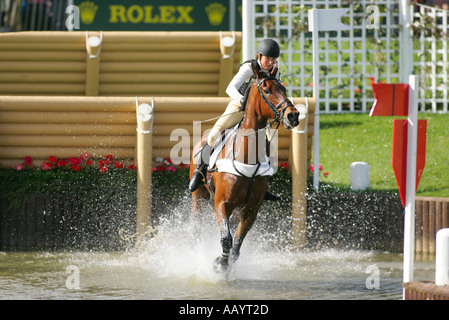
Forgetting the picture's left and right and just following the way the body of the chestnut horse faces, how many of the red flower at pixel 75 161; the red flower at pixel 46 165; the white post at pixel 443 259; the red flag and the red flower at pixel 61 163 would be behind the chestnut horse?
3

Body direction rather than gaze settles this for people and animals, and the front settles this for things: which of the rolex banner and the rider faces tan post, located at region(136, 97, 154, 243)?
the rolex banner

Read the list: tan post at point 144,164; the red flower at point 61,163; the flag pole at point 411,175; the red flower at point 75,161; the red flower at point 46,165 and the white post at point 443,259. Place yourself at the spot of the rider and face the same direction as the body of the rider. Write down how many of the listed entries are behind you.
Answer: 4

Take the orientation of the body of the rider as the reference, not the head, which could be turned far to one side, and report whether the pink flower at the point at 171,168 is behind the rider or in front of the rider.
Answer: behind

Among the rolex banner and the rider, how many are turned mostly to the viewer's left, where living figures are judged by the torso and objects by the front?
0

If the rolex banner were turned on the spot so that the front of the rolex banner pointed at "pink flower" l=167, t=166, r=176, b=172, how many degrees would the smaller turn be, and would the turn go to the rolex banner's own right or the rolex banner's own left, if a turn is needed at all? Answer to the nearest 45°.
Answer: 0° — it already faces it

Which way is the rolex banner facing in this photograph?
toward the camera

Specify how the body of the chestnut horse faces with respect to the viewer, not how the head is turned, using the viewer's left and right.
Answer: facing the viewer and to the right of the viewer

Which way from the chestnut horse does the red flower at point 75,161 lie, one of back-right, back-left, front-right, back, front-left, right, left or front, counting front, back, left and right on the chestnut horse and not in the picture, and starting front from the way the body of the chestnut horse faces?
back

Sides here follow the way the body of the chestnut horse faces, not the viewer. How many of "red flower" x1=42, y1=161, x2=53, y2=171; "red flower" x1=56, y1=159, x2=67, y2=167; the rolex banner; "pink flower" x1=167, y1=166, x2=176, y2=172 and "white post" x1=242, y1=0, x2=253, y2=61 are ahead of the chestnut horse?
0

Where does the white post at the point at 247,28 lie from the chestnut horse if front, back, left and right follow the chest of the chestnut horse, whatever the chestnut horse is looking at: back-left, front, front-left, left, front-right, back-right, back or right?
back-left

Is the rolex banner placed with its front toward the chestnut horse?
yes

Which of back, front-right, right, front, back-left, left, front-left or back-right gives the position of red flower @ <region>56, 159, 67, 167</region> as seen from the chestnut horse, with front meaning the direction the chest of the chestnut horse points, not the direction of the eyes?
back

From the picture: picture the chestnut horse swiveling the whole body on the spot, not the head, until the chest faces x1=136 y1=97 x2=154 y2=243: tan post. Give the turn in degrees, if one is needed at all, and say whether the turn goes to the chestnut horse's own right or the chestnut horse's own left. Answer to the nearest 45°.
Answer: approximately 180°

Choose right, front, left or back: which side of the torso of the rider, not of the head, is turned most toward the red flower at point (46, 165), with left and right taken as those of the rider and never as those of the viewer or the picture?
back
